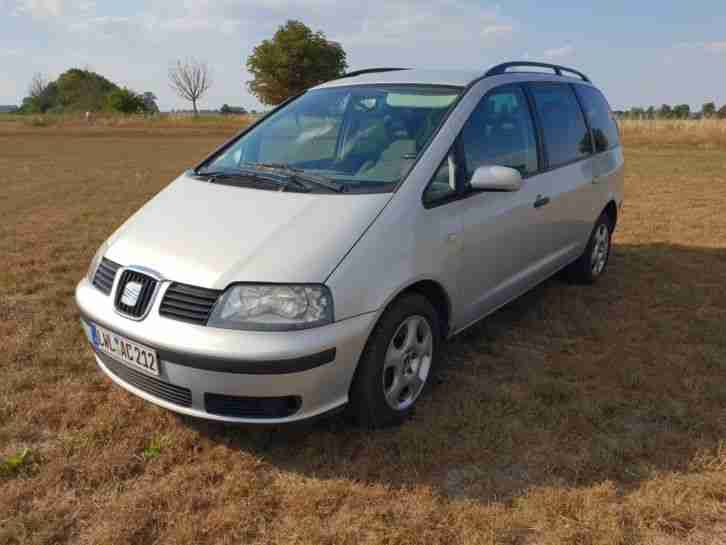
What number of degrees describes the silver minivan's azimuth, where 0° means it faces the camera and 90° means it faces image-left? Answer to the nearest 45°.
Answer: approximately 45°

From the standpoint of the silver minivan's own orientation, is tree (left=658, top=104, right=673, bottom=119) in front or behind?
behind
